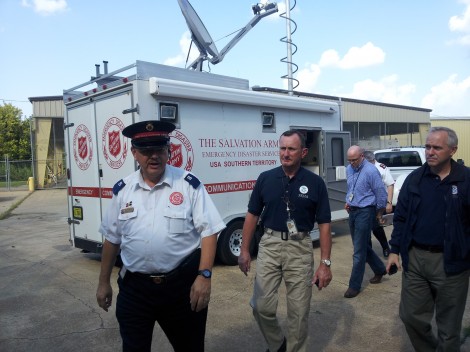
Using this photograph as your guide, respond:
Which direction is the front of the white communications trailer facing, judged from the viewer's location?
facing away from the viewer and to the right of the viewer

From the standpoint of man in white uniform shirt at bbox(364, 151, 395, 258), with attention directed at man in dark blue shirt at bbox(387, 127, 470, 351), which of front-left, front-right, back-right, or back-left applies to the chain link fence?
back-right

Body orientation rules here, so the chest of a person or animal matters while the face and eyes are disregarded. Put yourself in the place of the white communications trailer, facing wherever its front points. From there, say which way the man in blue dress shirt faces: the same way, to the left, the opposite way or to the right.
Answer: the opposite way

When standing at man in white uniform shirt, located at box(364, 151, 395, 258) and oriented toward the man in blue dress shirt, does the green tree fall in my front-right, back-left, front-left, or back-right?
back-right

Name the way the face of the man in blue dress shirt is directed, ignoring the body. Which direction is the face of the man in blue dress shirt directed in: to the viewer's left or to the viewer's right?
to the viewer's left

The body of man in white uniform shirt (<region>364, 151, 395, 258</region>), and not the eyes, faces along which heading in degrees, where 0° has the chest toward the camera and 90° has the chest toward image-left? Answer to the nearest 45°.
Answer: approximately 45°
